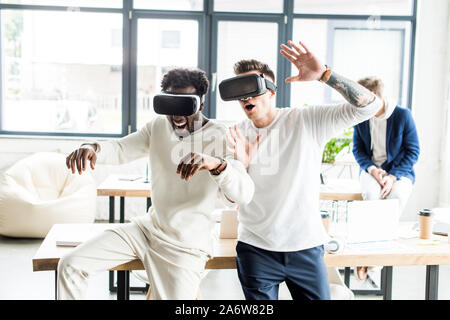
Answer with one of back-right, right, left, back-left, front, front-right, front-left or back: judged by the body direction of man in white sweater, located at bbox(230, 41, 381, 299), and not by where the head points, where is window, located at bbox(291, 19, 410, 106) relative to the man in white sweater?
back-right

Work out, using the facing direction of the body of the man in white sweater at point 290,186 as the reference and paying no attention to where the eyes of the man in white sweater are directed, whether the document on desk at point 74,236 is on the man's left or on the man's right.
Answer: on the man's right

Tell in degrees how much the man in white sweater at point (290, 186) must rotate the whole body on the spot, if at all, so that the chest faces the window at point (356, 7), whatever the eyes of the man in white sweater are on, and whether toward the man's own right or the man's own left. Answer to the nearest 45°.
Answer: approximately 135° to the man's own right

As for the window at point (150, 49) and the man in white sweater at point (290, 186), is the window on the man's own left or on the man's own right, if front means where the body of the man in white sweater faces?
on the man's own right

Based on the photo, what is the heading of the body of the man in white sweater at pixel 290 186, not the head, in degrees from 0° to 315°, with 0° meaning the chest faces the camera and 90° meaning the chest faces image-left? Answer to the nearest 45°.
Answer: approximately 45°

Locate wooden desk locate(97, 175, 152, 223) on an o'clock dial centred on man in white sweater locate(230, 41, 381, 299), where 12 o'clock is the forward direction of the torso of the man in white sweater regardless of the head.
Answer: The wooden desk is roughly at 3 o'clock from the man in white sweater.

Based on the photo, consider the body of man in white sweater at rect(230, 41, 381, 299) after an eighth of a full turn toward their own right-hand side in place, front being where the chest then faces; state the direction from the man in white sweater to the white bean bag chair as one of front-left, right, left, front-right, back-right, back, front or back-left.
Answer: front-right

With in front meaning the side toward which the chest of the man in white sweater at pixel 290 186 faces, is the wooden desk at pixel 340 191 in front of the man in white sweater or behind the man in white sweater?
behind

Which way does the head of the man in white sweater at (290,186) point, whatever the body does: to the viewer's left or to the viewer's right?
to the viewer's left
